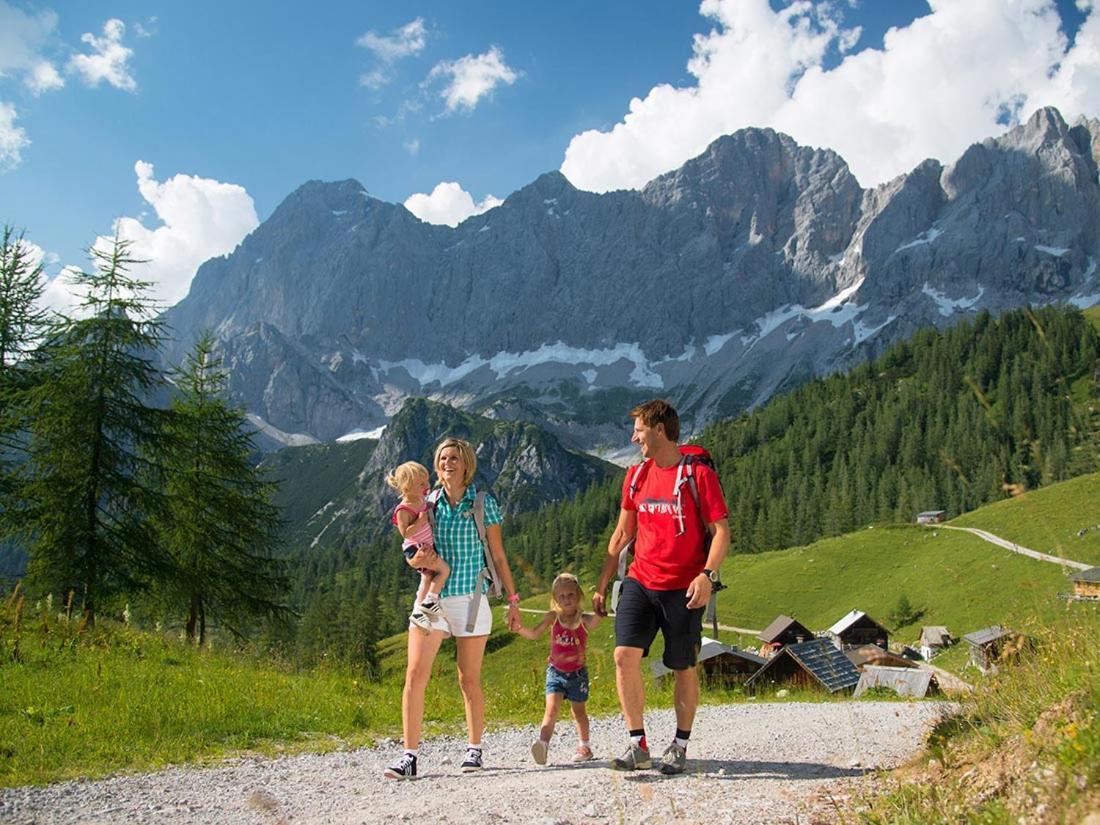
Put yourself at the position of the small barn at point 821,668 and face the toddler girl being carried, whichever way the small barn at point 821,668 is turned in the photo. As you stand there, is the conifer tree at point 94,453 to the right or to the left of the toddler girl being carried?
right

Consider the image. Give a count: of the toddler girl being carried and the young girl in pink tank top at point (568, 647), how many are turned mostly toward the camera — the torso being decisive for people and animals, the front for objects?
1

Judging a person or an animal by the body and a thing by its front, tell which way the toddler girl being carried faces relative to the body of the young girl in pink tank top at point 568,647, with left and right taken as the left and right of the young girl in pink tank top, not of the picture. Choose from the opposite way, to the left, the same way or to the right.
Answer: to the left

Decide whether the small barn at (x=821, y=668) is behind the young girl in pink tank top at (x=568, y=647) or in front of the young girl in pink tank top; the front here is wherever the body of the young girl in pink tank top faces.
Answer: behind

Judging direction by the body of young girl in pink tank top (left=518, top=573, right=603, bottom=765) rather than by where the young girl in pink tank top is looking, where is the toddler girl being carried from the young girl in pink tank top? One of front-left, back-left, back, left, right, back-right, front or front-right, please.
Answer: front-right

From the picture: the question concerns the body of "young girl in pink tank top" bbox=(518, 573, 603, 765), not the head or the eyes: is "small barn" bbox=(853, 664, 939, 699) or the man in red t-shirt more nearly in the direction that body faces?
the man in red t-shirt

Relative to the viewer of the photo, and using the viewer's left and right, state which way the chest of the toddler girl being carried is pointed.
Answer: facing to the right of the viewer

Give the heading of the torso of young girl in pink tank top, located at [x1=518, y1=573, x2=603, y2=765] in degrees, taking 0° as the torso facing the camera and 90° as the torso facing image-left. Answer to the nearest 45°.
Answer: approximately 0°

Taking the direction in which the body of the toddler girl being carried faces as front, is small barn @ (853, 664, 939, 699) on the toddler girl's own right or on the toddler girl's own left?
on the toddler girl's own left

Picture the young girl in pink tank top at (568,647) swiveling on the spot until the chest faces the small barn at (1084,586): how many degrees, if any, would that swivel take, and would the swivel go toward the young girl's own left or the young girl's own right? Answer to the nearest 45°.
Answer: approximately 135° to the young girl's own left

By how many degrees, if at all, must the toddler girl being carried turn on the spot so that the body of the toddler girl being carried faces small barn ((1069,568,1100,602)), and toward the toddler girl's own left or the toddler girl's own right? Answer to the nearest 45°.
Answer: approximately 45° to the toddler girl's own left
